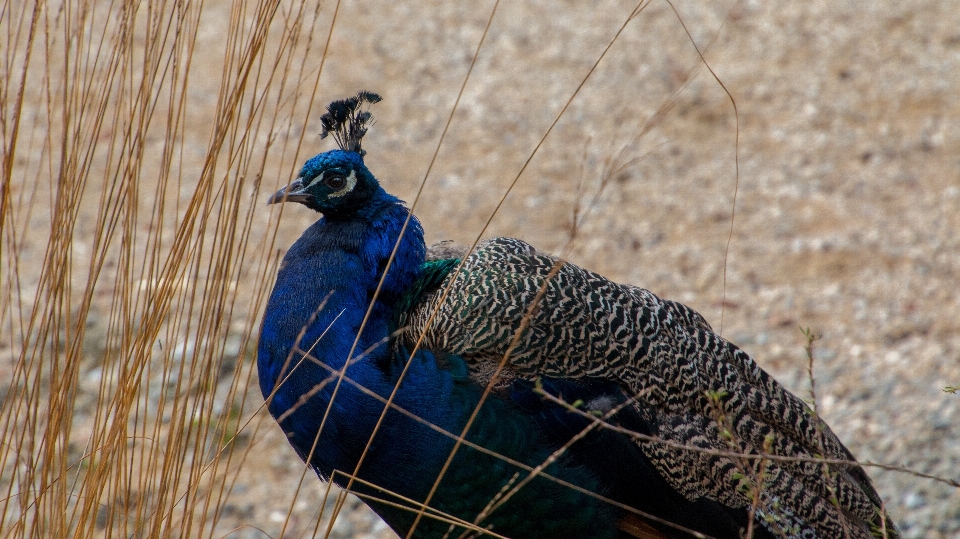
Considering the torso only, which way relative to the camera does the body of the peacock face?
to the viewer's left
